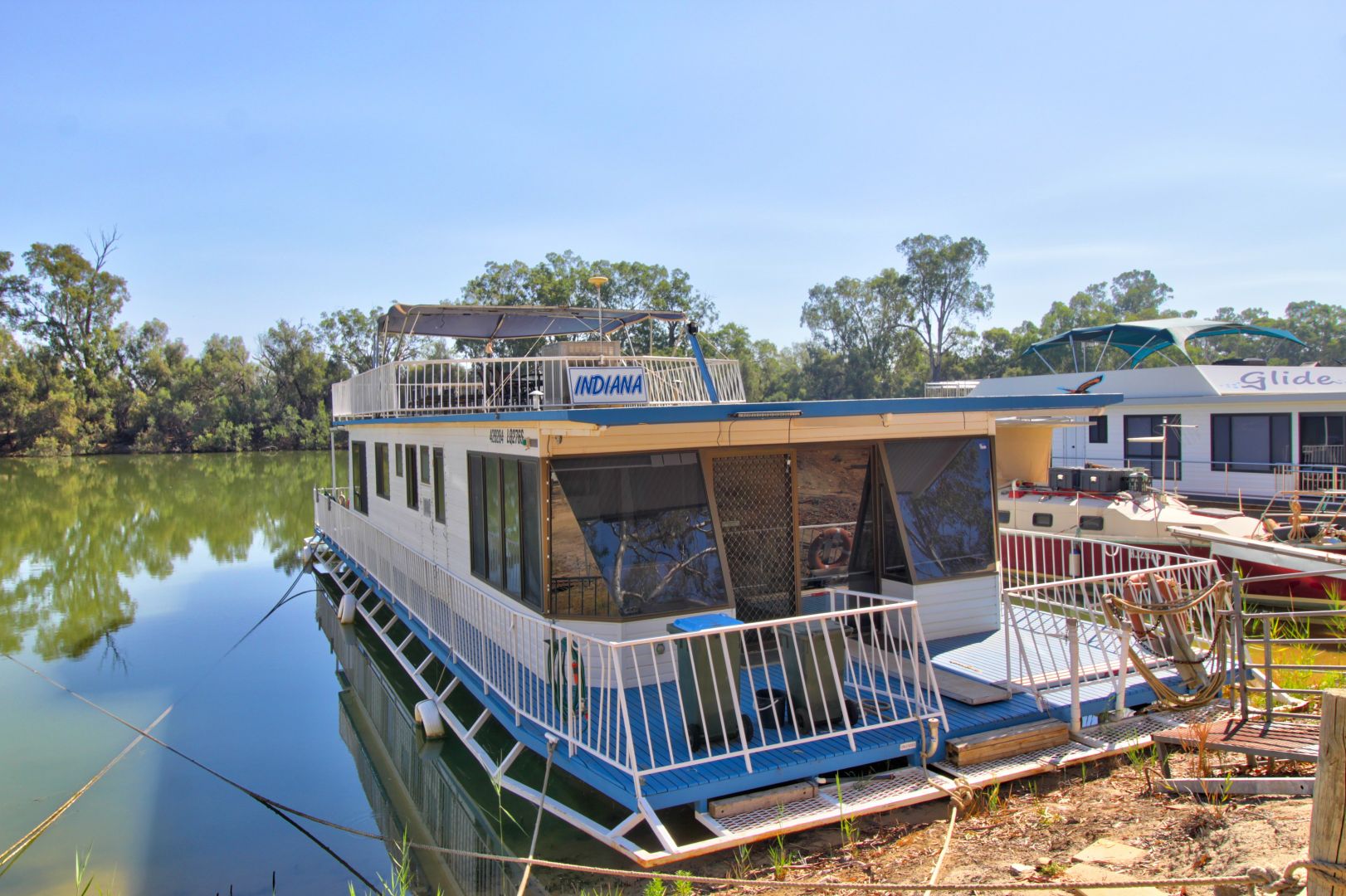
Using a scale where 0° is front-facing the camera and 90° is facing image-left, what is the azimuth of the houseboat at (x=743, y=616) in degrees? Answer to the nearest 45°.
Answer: approximately 315°

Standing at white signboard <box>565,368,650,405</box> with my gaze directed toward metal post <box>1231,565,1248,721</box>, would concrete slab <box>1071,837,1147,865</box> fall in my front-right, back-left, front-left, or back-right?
front-right

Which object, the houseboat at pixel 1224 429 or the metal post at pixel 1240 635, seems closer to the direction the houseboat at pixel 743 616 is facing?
the metal post

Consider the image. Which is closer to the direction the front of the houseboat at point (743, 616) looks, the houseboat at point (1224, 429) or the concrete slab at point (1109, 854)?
the concrete slab

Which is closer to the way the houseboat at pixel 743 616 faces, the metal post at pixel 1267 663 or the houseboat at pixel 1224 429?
the metal post

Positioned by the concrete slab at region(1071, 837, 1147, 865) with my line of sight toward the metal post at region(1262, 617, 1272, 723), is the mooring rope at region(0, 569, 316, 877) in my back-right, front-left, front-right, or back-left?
back-left

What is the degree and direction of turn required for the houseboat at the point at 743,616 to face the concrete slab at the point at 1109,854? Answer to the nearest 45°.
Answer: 0° — it already faces it

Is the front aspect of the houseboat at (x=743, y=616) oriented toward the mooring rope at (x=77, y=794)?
no
